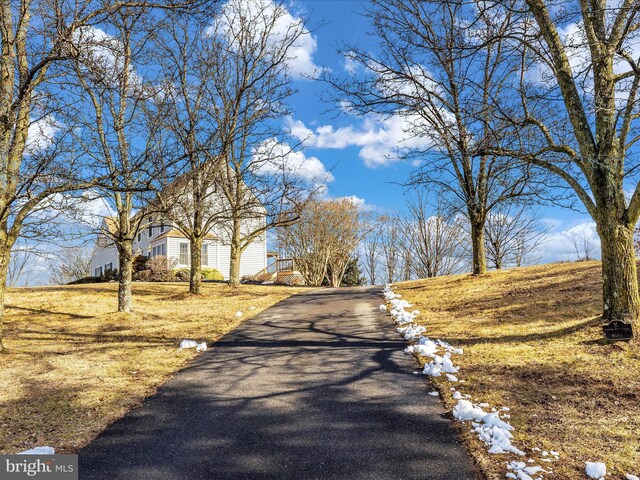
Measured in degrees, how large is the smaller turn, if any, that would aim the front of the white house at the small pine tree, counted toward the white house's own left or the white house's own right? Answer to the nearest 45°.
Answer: approximately 135° to the white house's own left

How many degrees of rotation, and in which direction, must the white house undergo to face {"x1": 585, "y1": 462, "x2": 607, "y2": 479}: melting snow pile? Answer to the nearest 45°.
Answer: approximately 45° to its left

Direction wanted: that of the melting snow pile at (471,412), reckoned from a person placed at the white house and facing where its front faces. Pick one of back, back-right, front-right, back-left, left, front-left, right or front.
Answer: front-left

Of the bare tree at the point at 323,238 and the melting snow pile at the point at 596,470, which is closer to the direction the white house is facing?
the melting snow pile

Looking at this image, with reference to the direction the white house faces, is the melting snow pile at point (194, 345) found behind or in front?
in front

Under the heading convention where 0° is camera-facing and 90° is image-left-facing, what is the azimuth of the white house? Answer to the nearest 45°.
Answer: approximately 45°

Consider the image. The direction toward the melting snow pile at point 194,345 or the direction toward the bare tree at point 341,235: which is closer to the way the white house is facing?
the melting snow pile
